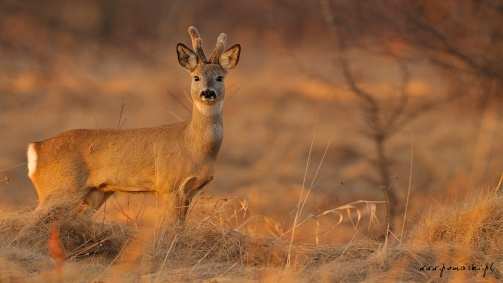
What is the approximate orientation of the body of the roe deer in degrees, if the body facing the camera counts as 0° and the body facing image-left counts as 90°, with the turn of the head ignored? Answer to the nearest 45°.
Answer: approximately 270°
